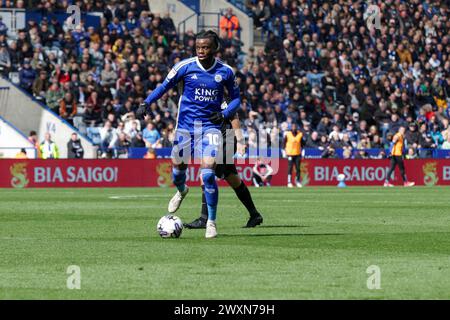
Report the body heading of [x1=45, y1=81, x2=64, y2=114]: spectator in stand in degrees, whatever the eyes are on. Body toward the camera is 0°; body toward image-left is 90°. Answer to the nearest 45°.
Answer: approximately 0°

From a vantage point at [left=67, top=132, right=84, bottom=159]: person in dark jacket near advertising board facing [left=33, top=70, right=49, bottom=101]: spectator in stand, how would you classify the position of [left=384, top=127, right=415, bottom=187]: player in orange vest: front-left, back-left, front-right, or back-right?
back-right

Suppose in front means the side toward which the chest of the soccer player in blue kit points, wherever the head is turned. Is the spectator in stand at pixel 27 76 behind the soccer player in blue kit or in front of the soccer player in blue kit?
behind
